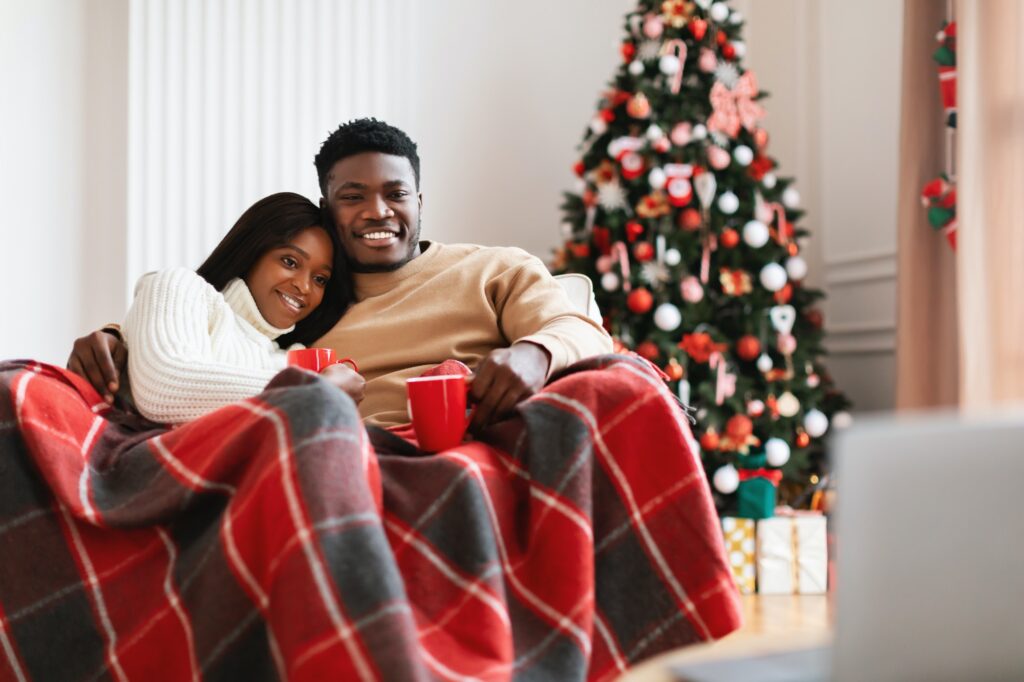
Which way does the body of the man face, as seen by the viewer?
toward the camera

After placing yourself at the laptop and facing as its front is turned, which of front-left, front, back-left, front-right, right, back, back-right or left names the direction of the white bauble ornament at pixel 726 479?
front-right

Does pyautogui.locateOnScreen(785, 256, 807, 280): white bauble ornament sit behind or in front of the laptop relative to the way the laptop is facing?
in front

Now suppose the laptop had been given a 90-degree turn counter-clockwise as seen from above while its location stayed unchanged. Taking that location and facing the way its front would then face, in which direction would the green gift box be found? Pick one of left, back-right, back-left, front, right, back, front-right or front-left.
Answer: back-right

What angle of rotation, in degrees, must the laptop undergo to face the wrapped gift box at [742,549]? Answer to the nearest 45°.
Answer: approximately 45° to its right

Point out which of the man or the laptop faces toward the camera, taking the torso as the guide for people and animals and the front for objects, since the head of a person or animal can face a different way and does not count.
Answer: the man

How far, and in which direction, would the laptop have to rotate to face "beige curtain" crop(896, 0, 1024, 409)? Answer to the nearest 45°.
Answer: approximately 45° to its right

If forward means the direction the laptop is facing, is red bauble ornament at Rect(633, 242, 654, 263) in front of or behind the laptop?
in front

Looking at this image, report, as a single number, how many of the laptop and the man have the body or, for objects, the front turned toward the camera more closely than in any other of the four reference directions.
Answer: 1

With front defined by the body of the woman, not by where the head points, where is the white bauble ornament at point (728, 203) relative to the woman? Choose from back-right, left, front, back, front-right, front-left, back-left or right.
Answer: left

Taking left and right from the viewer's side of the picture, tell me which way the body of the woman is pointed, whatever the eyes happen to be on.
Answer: facing the viewer and to the right of the viewer

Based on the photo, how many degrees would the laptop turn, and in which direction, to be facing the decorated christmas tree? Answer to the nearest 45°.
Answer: approximately 45° to its right

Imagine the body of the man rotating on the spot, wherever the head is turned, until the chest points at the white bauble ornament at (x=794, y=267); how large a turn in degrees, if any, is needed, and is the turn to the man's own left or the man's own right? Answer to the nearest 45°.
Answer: approximately 135° to the man's own left

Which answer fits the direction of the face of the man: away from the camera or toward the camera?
toward the camera
